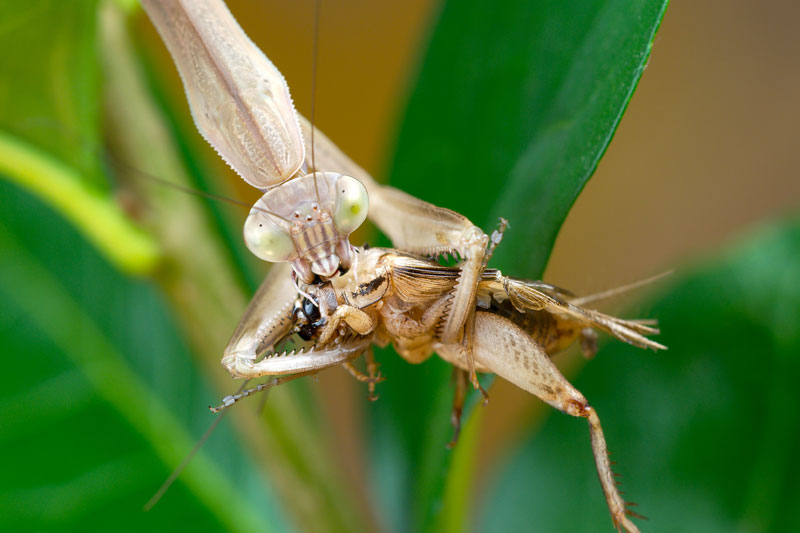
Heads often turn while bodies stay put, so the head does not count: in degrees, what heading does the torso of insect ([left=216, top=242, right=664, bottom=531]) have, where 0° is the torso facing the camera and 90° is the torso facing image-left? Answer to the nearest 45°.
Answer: approximately 90°
